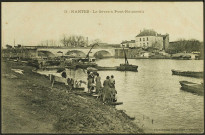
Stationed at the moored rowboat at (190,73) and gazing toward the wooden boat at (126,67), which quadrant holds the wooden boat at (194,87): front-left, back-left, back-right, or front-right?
back-left

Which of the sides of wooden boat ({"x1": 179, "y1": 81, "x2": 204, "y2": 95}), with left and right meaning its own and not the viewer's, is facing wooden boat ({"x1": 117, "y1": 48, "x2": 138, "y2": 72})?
front

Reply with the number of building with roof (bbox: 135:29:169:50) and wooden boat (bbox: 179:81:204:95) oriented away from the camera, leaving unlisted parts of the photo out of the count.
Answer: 0

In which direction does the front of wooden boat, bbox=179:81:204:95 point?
to the viewer's left

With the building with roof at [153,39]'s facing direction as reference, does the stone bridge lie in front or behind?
in front

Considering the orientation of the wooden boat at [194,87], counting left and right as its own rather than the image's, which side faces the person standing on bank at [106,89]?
front

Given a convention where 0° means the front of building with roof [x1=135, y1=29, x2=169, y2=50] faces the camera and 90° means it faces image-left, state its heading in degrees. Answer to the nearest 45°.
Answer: approximately 45°
